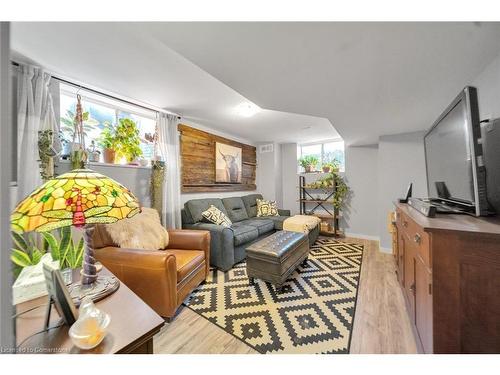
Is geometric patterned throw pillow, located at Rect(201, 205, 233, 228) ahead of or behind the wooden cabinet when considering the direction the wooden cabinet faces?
ahead

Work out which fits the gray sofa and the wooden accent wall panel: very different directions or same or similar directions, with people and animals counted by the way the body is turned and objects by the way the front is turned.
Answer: same or similar directions

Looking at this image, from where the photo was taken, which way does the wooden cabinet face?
to the viewer's left

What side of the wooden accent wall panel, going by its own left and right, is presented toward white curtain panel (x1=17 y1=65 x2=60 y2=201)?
right

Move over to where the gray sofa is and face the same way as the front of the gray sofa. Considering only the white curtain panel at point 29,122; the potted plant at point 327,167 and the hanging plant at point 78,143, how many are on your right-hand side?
2

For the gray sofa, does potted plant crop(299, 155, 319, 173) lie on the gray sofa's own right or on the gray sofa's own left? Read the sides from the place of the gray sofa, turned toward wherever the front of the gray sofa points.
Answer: on the gray sofa's own left

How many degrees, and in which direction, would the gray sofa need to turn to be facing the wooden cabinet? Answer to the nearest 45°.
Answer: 0° — it already faces it

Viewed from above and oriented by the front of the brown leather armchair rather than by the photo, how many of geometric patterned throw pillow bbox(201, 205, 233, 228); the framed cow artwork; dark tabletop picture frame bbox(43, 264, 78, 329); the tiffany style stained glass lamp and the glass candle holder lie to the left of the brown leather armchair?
2

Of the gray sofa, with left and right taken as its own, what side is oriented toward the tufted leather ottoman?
front

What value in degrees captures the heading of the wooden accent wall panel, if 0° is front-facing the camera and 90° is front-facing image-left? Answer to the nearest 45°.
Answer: approximately 315°

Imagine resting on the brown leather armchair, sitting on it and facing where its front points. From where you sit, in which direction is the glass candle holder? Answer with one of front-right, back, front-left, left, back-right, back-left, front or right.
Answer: front-right

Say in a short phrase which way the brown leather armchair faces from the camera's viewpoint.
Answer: facing the viewer and to the right of the viewer
